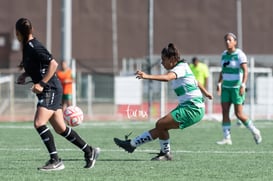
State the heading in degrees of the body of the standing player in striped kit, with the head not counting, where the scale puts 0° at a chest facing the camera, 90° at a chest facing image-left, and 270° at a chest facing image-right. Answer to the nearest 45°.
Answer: approximately 45°

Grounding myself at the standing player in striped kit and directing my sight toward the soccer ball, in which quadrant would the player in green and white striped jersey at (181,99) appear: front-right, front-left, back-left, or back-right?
front-left

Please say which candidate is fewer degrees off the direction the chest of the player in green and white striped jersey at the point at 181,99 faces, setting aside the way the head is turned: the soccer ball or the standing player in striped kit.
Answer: the soccer ball

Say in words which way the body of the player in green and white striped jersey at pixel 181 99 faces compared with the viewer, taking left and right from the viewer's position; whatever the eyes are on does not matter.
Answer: facing to the left of the viewer

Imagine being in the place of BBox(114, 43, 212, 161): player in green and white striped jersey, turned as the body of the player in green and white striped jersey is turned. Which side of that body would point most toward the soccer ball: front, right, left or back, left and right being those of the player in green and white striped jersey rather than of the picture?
front
